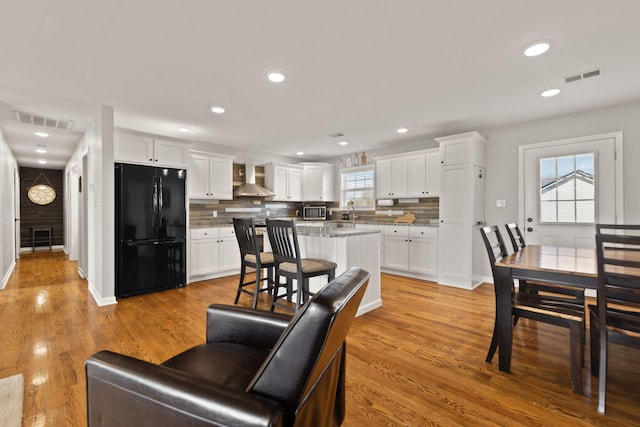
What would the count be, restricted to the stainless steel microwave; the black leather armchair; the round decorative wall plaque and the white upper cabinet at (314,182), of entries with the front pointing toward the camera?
3

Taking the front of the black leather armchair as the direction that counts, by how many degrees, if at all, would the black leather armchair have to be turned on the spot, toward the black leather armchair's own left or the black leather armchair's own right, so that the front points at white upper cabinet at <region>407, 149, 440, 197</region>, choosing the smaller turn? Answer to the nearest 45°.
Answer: approximately 90° to the black leather armchair's own right

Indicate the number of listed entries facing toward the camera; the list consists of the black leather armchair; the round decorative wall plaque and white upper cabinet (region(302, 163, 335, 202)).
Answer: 2

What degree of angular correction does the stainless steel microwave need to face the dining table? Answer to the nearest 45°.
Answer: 0° — it already faces it

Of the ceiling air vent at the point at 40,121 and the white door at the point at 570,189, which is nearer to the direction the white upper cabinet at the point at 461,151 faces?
the ceiling air vent

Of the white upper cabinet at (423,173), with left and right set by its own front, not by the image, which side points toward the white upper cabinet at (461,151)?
left

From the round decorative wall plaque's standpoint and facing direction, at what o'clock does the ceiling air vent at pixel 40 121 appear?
The ceiling air vent is roughly at 12 o'clock from the round decorative wall plaque.

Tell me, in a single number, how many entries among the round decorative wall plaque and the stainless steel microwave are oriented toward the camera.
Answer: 2
